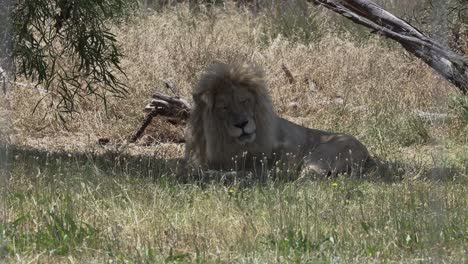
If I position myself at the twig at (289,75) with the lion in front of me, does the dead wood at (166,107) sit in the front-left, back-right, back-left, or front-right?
front-right

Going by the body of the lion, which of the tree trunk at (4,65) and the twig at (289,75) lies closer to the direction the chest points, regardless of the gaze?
the tree trunk

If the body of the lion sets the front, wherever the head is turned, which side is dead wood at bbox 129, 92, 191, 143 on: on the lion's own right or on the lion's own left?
on the lion's own right

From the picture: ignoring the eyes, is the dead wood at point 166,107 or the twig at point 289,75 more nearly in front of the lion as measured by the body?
the dead wood

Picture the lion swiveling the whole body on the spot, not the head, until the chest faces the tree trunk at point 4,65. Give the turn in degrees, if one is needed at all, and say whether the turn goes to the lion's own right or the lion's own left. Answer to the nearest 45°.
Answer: approximately 45° to the lion's own right

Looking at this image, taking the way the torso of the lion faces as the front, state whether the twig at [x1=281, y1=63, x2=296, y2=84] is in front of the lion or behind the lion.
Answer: behind

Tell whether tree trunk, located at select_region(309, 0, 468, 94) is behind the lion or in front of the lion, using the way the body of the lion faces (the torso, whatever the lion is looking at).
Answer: behind

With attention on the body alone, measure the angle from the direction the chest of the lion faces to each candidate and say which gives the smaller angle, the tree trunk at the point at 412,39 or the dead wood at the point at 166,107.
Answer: the dead wood

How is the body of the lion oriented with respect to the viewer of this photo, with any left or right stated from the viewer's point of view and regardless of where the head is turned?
facing the viewer and to the left of the viewer
